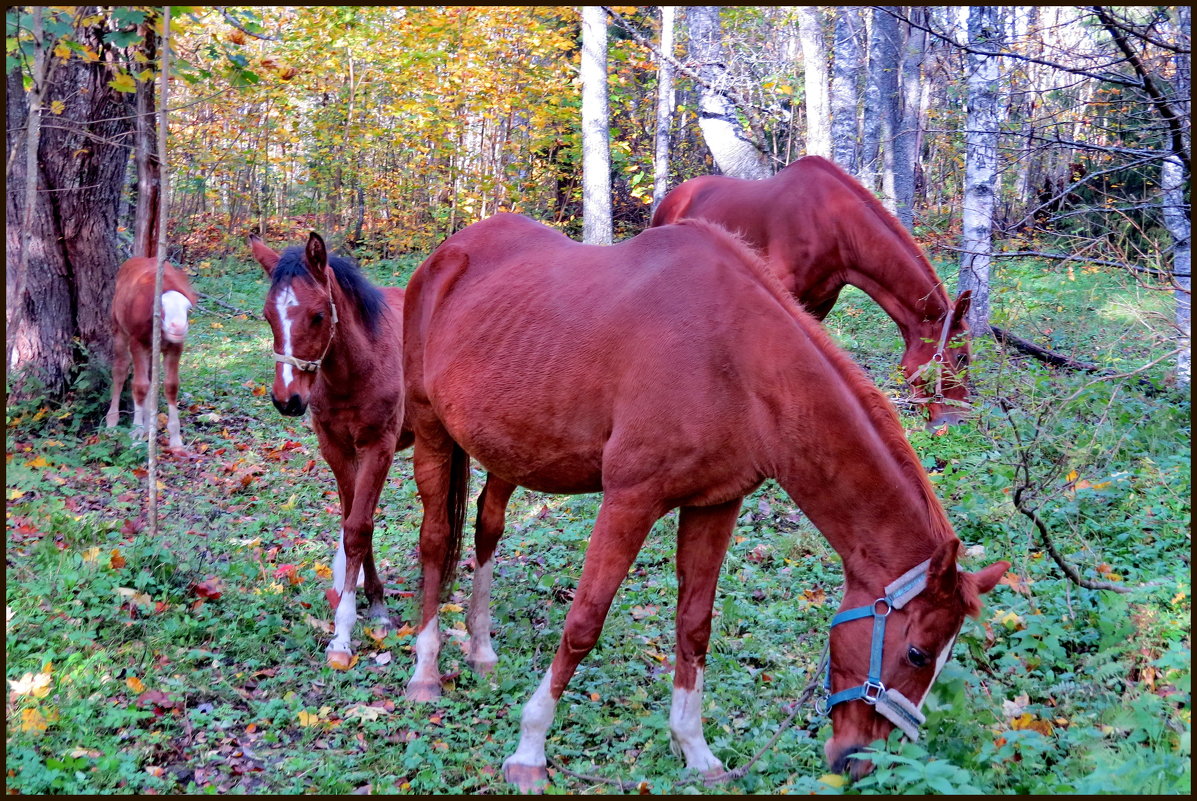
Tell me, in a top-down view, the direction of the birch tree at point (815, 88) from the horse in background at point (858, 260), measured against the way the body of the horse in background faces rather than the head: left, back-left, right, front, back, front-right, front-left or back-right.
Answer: left

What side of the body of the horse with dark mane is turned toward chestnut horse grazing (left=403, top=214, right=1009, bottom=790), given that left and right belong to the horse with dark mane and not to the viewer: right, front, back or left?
left

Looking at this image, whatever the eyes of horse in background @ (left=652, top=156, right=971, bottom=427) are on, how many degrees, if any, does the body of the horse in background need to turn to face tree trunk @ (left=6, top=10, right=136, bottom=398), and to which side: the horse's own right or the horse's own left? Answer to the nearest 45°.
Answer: approximately 180°

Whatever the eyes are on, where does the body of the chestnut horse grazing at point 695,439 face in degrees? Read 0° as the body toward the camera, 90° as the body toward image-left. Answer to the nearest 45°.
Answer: approximately 315°

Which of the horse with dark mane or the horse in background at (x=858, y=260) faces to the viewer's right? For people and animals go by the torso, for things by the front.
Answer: the horse in background

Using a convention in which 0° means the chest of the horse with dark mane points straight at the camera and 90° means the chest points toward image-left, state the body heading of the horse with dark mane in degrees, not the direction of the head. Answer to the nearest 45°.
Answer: approximately 45°

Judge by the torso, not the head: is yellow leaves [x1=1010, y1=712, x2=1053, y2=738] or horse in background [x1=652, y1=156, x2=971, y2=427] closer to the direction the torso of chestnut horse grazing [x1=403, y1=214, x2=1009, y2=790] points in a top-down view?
the yellow leaves

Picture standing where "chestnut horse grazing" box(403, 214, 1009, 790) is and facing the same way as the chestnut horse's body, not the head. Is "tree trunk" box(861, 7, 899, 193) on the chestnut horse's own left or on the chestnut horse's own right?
on the chestnut horse's own left

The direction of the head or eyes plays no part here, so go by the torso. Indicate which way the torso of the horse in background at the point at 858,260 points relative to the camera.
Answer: to the viewer's right

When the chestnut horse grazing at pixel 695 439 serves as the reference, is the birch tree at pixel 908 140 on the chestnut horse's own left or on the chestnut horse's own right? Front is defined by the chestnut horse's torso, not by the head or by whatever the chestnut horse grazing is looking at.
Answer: on the chestnut horse's own left

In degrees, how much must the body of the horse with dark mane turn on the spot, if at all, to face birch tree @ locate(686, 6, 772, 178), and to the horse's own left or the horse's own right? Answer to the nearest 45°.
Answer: approximately 180°
